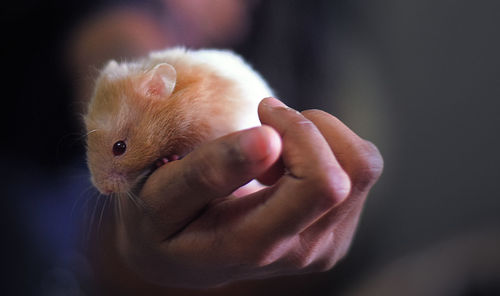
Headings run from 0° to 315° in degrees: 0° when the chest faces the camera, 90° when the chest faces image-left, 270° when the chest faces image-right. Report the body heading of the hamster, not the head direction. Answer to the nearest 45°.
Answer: approximately 45°
